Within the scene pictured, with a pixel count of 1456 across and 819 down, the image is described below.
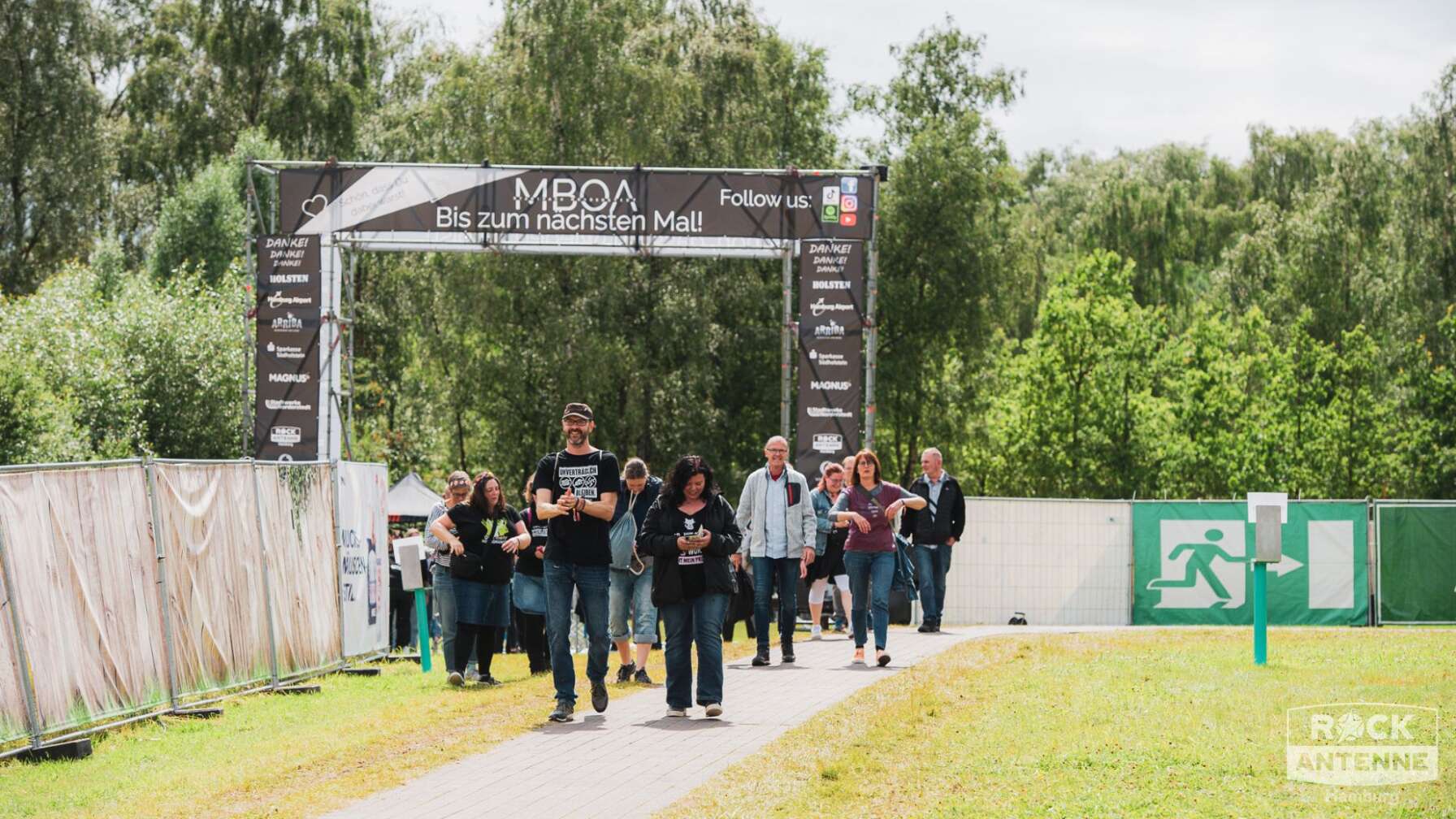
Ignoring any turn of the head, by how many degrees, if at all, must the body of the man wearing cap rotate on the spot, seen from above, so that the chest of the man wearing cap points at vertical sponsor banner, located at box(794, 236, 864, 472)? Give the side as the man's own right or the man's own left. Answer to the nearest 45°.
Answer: approximately 180°

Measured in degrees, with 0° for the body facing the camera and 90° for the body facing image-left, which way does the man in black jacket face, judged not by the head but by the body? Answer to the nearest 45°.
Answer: approximately 45°

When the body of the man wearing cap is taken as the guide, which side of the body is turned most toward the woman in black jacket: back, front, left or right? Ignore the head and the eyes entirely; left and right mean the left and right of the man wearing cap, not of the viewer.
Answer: left

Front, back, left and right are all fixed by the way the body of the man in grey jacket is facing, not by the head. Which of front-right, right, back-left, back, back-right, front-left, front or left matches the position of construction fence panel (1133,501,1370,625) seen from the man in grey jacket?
back-left

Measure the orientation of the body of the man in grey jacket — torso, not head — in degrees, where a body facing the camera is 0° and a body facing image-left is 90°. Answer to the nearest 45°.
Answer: approximately 0°

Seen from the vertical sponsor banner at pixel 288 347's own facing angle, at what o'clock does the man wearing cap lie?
The man wearing cap is roughly at 12 o'clock from the vertical sponsor banner.

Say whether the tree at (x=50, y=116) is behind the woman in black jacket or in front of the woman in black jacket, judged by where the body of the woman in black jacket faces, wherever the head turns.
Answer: behind

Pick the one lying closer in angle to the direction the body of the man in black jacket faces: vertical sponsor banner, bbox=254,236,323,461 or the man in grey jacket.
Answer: the man in grey jacket

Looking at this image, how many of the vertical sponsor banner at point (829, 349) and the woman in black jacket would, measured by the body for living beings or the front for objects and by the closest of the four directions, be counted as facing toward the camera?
2

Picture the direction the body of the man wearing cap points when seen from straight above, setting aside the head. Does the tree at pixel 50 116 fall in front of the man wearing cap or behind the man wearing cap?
behind

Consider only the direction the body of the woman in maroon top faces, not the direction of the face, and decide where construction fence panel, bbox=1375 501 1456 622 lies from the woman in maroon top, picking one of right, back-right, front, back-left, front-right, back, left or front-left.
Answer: back-left
